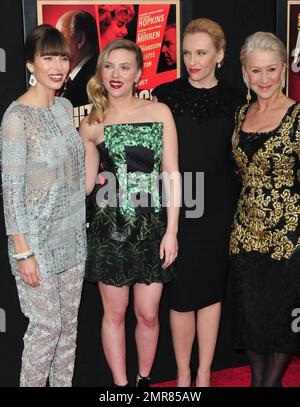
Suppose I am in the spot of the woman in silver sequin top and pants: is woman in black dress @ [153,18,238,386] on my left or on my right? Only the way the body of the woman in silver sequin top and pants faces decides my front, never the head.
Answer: on my left

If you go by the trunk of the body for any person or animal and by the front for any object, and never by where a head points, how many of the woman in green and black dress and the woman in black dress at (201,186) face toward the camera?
2

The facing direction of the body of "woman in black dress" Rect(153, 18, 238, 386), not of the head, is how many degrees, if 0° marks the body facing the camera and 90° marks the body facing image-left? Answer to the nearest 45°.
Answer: approximately 0°

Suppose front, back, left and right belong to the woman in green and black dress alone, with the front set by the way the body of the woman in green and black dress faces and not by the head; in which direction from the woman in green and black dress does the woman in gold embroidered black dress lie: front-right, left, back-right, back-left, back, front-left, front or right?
left

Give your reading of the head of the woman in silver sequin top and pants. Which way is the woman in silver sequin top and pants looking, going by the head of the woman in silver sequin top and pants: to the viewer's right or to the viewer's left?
to the viewer's right

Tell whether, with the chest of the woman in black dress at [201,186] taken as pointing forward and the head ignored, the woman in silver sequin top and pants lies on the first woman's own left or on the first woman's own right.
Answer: on the first woman's own right
